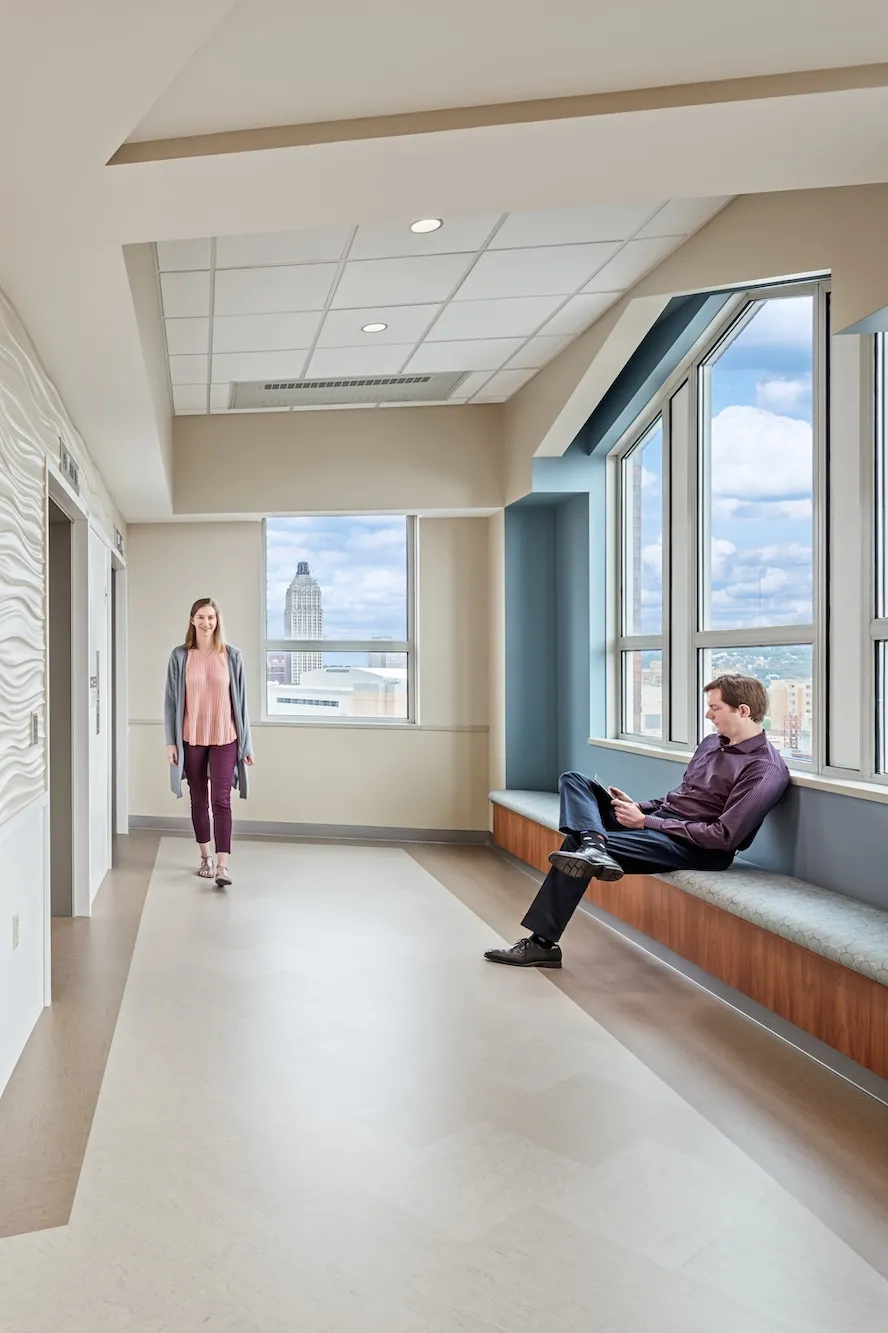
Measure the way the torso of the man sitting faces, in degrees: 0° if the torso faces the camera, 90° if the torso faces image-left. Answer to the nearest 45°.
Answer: approximately 90°

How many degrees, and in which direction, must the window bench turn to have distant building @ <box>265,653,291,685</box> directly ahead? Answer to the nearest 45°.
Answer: approximately 90° to its right

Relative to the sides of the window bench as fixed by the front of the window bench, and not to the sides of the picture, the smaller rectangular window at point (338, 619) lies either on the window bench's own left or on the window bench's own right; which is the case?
on the window bench's own right

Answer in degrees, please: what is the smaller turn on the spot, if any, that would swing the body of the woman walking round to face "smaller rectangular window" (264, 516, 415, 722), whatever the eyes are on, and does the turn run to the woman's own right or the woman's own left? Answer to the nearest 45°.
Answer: approximately 135° to the woman's own left

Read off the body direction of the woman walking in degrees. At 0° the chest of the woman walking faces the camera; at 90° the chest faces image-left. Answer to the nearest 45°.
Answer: approximately 0°

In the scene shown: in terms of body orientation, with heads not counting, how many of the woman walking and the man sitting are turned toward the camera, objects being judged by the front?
1

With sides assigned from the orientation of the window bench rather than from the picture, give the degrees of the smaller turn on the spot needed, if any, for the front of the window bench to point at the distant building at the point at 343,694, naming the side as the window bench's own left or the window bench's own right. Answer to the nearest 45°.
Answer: approximately 90° to the window bench's own right

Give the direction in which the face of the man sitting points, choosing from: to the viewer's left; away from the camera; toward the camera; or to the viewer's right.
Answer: to the viewer's left

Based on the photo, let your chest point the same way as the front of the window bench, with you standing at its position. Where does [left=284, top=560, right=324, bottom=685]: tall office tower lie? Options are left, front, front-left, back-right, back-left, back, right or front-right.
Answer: right

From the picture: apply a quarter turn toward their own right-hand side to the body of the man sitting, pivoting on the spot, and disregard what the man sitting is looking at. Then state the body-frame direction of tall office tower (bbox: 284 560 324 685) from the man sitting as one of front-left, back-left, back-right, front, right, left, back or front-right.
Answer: front-left

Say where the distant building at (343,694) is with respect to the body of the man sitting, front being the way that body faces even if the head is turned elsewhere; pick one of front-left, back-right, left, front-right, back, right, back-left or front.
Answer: front-right
